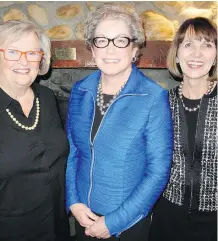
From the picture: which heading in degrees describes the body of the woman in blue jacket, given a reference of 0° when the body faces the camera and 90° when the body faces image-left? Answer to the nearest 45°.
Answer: approximately 45°

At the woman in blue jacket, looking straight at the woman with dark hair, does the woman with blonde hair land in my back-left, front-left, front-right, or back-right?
back-left

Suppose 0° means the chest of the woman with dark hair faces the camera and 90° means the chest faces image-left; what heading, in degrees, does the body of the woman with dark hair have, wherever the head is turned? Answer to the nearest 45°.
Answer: approximately 0°
